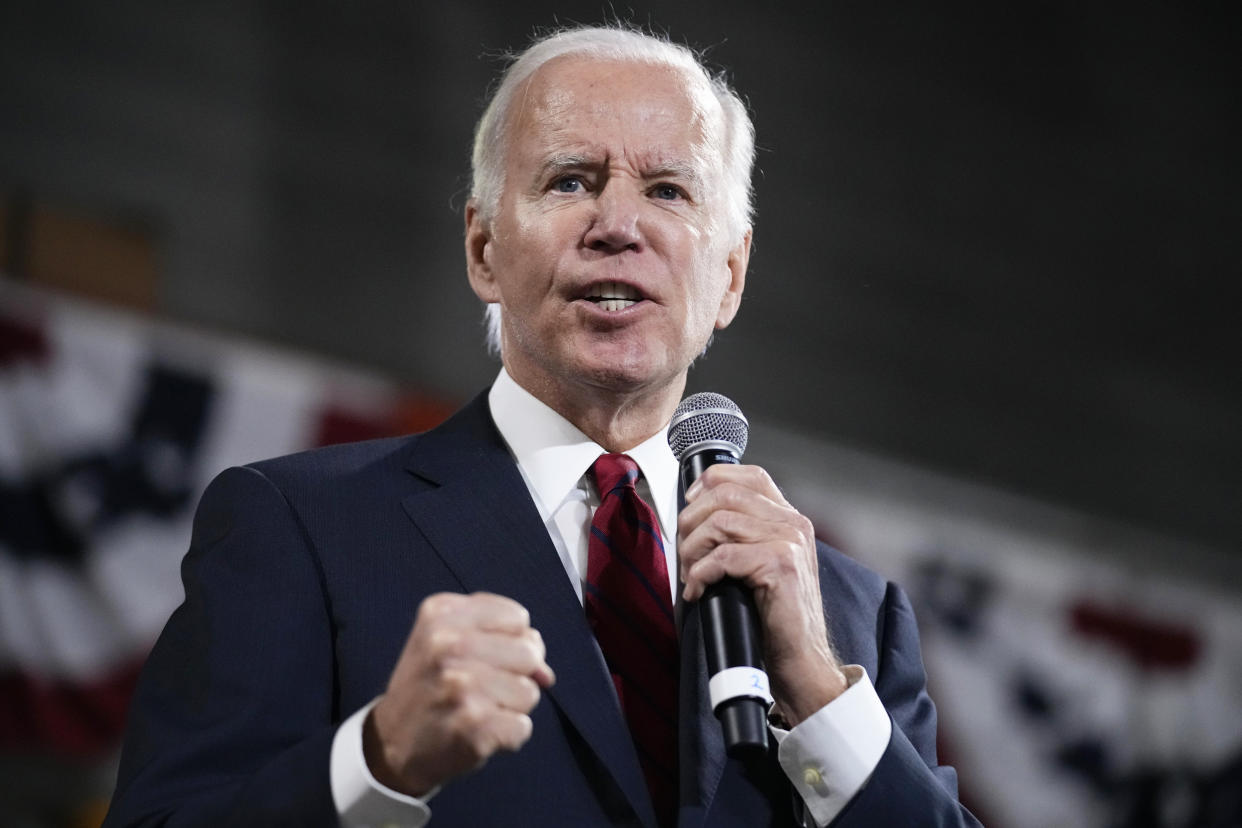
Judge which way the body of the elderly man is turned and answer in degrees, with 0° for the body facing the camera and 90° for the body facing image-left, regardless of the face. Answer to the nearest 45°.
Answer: approximately 0°
